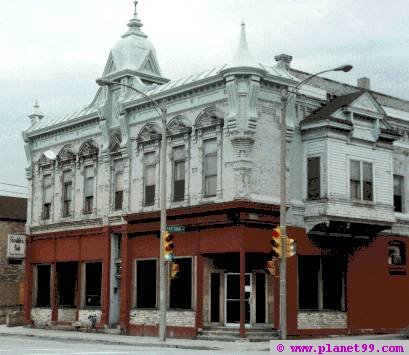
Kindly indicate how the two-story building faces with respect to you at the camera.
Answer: facing the viewer and to the left of the viewer
